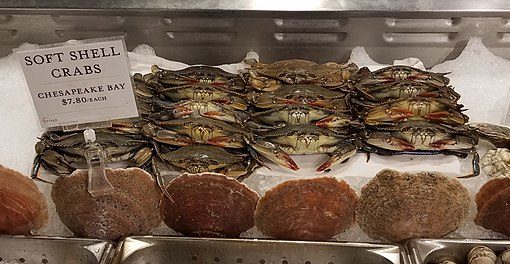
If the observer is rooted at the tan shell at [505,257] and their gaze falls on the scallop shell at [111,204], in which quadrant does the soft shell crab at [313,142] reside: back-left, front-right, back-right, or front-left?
front-right

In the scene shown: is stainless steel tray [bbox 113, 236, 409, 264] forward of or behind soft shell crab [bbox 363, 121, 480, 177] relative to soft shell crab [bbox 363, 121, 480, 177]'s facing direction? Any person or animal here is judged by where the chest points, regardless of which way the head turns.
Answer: forward

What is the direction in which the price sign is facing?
toward the camera

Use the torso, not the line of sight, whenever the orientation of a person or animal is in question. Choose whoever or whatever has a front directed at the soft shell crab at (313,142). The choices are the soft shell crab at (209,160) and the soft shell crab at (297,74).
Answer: the soft shell crab at (297,74)

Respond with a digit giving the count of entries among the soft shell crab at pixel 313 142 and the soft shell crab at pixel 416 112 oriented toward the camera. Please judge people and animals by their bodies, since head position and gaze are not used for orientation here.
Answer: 2

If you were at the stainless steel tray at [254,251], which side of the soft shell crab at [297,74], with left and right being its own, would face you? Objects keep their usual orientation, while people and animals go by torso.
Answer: front

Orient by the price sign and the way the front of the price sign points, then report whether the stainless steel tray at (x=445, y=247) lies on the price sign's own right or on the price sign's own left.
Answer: on the price sign's own left

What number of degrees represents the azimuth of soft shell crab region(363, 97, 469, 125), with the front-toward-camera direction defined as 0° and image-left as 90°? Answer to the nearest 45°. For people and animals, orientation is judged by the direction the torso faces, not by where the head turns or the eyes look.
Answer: approximately 0°

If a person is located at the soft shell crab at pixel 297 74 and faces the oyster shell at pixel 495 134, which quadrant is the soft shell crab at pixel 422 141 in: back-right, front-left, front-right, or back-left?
front-right

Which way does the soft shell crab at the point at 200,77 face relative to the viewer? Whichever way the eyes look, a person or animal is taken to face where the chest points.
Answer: toward the camera

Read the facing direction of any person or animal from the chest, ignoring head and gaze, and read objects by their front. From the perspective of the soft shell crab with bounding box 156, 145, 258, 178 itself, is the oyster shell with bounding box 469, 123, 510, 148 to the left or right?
on its left

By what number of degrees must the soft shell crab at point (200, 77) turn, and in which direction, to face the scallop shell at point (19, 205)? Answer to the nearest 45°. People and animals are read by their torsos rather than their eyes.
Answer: approximately 45° to its right

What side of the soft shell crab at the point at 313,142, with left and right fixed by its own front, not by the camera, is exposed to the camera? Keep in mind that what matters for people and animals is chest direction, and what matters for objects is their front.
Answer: front

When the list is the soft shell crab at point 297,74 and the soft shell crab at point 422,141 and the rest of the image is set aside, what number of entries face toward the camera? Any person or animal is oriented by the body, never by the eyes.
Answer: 2
